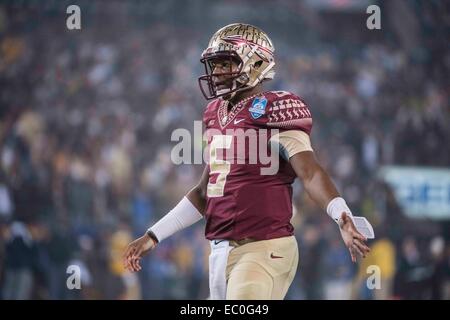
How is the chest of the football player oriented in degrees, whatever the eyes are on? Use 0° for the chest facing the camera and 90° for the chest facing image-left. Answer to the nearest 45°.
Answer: approximately 45°
